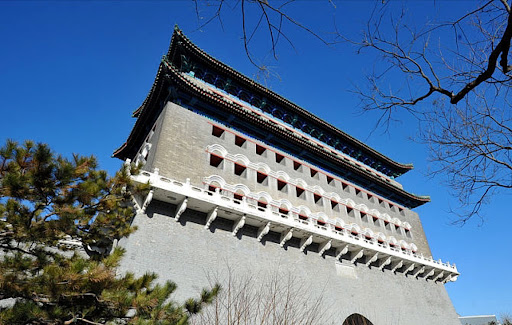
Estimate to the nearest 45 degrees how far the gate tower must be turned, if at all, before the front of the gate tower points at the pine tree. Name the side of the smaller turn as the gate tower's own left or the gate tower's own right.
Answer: approximately 45° to the gate tower's own right

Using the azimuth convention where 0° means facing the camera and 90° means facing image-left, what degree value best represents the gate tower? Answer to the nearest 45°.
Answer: approximately 315°
